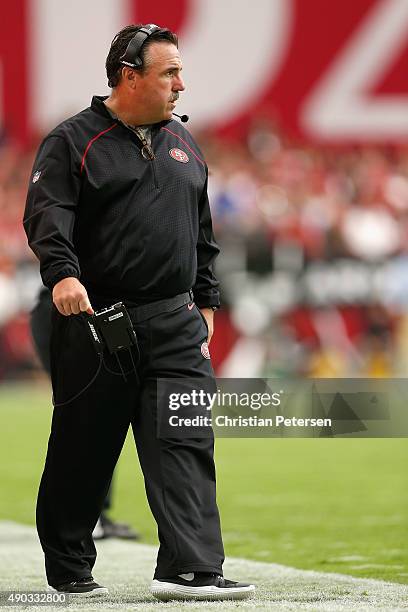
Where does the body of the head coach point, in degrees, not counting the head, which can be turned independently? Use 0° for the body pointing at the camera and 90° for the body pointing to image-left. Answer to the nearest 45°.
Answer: approximately 315°

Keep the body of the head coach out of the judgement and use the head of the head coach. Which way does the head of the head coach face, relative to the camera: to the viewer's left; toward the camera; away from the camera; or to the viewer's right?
to the viewer's right

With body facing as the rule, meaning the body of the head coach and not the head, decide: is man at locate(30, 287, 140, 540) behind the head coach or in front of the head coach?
behind
